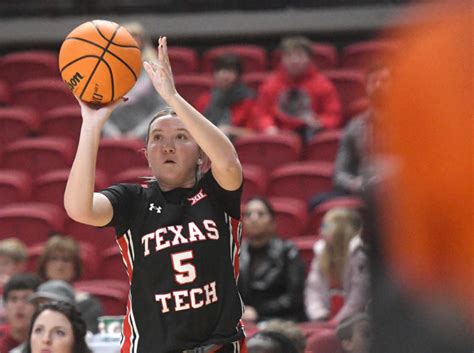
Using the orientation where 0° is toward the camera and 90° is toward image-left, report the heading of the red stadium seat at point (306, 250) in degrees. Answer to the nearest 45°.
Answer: approximately 0°

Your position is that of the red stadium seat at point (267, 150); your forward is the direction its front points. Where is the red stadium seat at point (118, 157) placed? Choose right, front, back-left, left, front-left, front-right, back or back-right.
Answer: right

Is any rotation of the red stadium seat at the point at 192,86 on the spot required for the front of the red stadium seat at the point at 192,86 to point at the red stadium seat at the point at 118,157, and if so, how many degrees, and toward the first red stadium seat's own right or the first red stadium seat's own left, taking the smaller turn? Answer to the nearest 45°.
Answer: approximately 45° to the first red stadium seat's own right

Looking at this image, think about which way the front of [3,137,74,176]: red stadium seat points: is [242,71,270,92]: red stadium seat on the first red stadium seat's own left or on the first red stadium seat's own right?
on the first red stadium seat's own left

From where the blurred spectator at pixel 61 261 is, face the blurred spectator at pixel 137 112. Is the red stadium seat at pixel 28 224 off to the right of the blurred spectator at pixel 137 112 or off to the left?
left

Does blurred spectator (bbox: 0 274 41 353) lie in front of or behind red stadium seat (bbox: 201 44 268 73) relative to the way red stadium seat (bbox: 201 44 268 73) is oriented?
in front

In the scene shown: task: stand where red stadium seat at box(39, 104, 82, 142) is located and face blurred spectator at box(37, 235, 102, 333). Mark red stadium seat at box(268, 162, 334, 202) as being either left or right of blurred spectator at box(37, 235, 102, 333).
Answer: left

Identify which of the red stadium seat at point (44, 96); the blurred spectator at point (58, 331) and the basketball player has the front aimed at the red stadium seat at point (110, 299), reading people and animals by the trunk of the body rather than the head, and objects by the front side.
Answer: the red stadium seat at point (44, 96)
